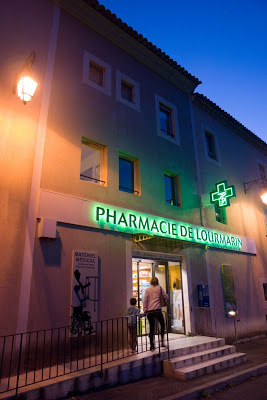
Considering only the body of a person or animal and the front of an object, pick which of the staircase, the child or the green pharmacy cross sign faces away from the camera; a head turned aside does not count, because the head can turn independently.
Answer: the child

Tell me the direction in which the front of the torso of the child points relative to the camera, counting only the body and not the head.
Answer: away from the camera

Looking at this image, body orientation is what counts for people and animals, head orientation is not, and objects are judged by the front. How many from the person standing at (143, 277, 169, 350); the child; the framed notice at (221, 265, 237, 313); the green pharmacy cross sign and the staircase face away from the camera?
2

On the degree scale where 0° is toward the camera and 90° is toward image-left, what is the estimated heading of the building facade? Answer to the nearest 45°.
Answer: approximately 315°

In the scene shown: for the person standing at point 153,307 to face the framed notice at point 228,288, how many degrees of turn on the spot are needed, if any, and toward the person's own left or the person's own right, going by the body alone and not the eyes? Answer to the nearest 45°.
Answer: approximately 45° to the person's own right

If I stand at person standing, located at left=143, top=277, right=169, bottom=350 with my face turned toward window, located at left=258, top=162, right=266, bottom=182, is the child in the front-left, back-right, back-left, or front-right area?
back-left

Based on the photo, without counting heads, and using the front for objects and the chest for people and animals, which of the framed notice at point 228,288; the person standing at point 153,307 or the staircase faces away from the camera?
the person standing

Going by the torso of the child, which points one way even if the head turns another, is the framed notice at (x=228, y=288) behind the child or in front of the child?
in front

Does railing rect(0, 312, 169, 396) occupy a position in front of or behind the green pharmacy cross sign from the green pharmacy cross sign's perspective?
in front

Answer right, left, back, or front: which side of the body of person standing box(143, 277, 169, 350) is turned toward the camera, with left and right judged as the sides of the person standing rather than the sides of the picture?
back

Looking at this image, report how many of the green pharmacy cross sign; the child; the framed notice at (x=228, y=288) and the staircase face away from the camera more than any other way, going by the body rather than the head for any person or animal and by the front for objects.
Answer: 1

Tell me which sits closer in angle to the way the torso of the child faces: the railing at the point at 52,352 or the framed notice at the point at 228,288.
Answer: the framed notice

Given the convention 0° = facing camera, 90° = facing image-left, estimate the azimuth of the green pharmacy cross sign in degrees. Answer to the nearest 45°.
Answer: approximately 45°
